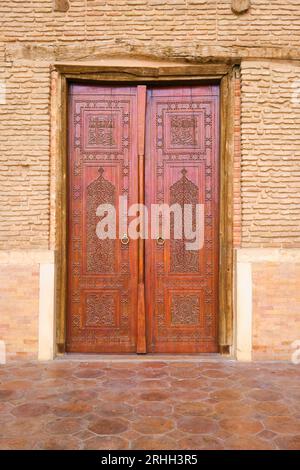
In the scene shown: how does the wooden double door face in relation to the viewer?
toward the camera
